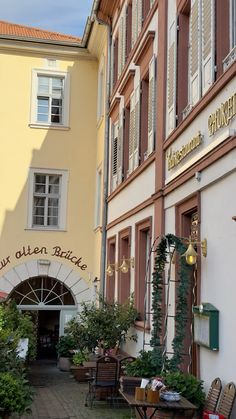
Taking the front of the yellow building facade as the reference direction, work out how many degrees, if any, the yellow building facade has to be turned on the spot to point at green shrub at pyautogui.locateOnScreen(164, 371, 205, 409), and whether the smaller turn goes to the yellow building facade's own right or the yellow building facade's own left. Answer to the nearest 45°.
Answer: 0° — it already faces it

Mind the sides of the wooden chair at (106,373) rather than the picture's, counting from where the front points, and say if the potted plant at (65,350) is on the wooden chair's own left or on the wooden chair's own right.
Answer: on the wooden chair's own right

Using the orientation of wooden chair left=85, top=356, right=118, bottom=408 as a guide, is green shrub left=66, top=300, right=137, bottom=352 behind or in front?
behind

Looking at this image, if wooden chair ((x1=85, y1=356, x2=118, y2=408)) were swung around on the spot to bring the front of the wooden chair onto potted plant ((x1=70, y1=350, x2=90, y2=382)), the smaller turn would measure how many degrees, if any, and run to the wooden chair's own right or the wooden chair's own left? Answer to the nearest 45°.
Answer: approximately 135° to the wooden chair's own right

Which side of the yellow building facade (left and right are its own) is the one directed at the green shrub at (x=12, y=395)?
front

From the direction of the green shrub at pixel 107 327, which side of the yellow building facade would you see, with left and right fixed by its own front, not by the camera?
front

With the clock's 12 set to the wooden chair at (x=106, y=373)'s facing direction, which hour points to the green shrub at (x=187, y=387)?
The green shrub is roughly at 10 o'clock from the wooden chair.

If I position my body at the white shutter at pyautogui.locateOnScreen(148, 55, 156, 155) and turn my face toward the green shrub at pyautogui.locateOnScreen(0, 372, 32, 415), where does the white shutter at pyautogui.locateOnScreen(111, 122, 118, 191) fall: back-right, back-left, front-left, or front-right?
back-right

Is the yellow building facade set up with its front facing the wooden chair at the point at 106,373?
yes

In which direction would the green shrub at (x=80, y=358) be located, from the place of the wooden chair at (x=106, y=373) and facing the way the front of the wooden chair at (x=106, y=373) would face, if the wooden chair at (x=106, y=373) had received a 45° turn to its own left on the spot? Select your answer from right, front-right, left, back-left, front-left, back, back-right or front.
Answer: back

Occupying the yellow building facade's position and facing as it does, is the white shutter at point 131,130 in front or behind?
in front

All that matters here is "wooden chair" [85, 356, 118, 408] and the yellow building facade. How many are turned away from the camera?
0
